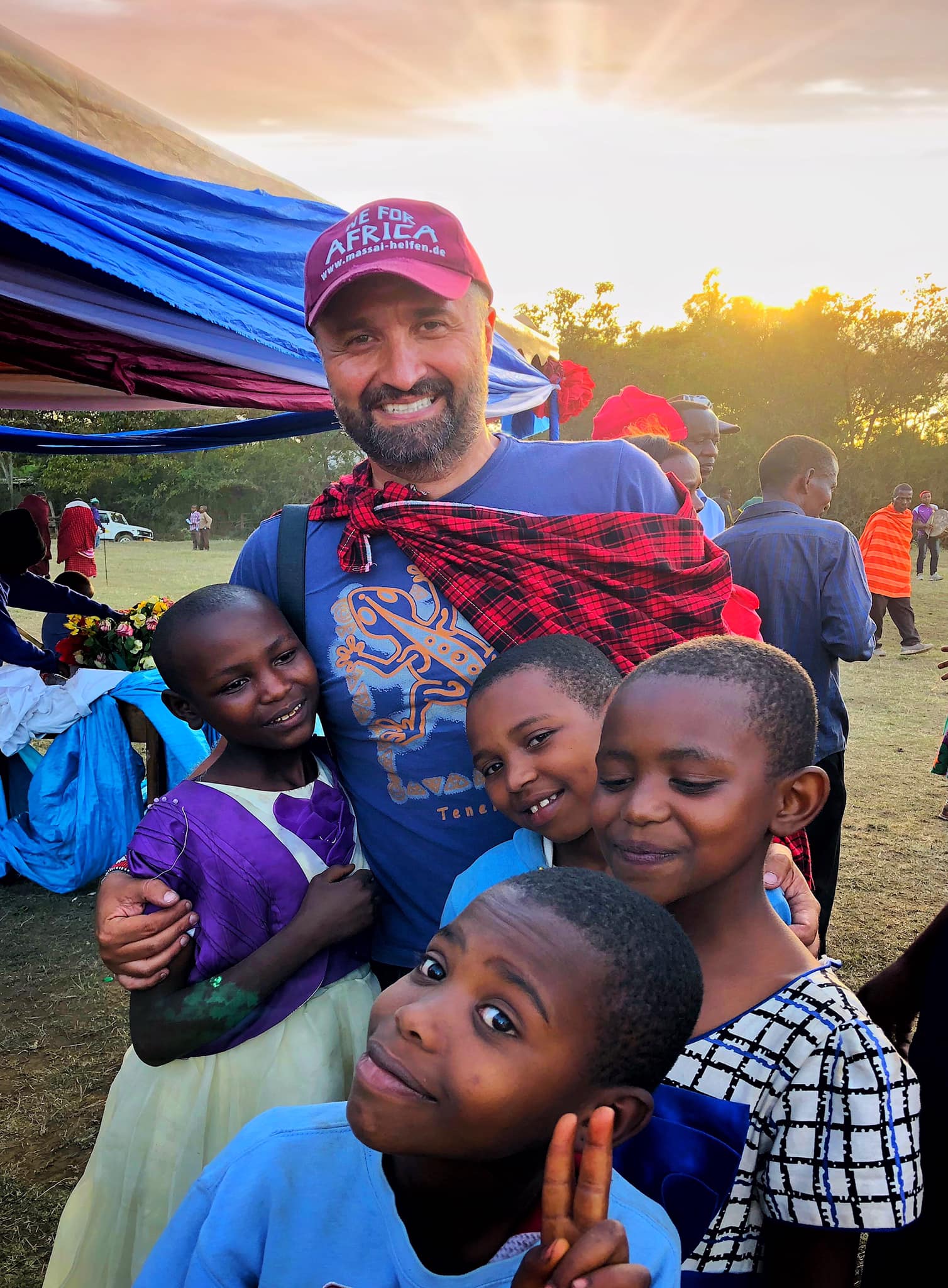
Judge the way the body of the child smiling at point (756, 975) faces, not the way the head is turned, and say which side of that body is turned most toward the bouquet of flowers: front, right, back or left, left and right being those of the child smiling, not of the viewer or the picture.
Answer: right

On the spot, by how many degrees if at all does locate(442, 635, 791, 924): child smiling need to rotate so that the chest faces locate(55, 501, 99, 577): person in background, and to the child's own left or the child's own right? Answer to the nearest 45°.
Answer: approximately 90° to the child's own right

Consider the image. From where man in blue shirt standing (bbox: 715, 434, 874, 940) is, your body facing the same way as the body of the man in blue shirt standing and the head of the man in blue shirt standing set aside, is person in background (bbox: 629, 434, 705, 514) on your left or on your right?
on your left

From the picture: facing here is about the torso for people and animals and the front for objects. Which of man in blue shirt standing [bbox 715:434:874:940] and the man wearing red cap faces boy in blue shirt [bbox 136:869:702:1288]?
the man wearing red cap

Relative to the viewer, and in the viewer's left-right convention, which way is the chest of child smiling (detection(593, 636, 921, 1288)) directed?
facing the viewer and to the left of the viewer

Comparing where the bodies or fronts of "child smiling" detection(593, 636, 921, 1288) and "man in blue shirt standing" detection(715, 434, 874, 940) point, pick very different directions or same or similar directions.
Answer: very different directions

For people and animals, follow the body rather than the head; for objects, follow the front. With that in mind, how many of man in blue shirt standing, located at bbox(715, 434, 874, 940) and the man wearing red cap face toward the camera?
1

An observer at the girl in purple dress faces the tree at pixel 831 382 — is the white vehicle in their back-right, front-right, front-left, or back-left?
front-left

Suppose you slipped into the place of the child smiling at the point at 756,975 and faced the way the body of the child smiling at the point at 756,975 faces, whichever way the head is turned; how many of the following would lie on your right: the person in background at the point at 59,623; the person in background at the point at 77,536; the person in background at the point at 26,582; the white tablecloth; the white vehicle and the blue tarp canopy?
6

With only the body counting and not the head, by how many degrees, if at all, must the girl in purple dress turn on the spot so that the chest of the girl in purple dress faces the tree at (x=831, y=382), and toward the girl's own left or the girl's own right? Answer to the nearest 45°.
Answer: approximately 90° to the girl's own left

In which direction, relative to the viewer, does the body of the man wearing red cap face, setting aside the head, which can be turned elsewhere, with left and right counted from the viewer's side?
facing the viewer

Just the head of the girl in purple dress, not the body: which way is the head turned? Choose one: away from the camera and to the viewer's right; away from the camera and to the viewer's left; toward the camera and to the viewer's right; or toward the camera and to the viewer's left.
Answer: toward the camera and to the viewer's right

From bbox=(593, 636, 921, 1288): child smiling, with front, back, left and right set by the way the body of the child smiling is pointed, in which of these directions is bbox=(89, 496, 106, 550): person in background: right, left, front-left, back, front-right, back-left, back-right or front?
right
